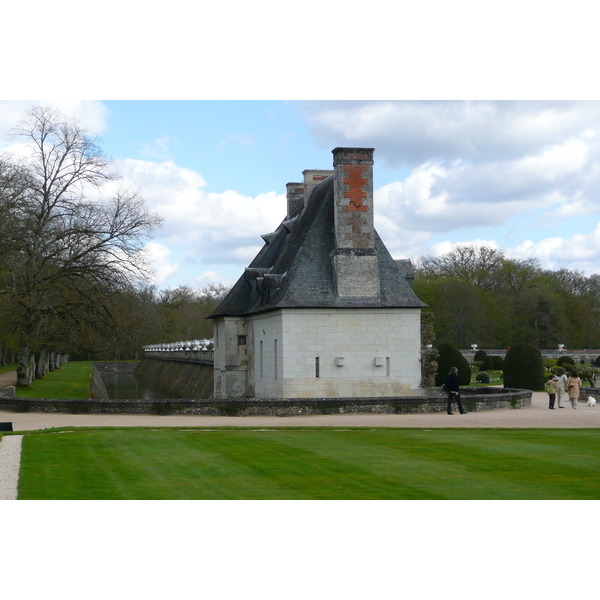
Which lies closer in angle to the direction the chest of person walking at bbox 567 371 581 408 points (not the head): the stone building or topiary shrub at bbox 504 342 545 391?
the topiary shrub
